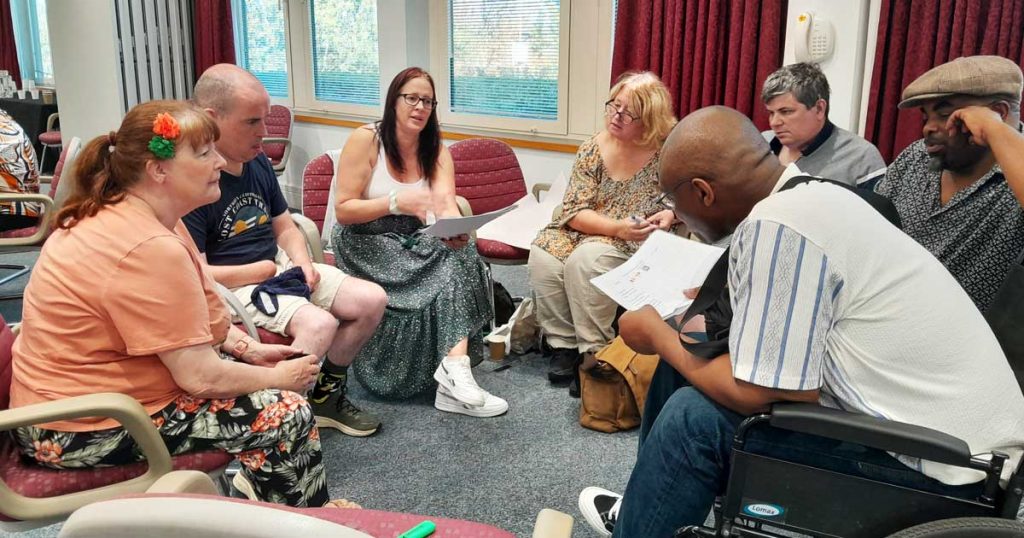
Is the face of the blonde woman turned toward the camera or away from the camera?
toward the camera

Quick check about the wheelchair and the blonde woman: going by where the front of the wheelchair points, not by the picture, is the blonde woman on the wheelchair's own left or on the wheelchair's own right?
on the wheelchair's own right

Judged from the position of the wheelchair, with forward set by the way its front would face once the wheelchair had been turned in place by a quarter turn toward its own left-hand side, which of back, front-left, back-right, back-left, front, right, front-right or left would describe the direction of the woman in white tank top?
back-right

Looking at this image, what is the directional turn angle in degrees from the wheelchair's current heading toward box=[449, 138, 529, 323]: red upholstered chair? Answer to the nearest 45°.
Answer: approximately 45° to its right

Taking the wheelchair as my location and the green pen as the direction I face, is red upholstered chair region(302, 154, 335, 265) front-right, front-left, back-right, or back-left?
front-right

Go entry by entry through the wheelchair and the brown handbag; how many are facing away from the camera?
0

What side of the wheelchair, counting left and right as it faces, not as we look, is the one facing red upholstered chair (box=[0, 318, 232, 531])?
front

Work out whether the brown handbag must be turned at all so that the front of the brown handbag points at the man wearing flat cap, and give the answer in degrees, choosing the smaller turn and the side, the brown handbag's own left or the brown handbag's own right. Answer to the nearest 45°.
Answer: approximately 90° to the brown handbag's own left

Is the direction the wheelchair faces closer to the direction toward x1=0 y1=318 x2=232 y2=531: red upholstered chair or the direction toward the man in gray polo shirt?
the red upholstered chair

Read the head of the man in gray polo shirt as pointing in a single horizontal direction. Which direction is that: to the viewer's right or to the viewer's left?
to the viewer's left

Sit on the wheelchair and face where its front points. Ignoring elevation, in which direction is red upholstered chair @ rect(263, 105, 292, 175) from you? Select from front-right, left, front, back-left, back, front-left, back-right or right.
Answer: front-right

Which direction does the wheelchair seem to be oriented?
to the viewer's left

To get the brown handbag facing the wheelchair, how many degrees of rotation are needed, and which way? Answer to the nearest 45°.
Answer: approximately 45° to its left

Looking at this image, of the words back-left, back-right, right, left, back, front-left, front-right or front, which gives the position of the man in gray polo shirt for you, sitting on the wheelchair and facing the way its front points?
right
